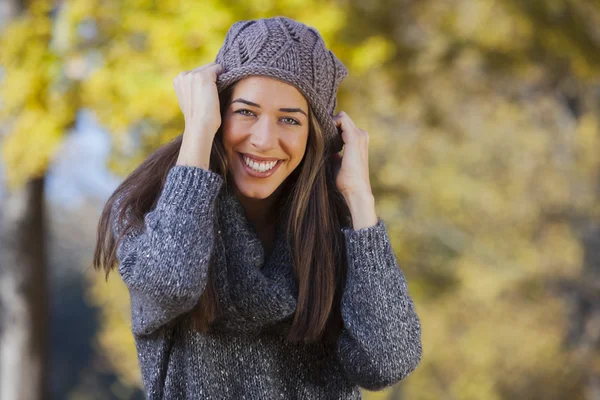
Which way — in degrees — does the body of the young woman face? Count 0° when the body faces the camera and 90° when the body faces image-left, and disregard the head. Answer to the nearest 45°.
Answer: approximately 0°
